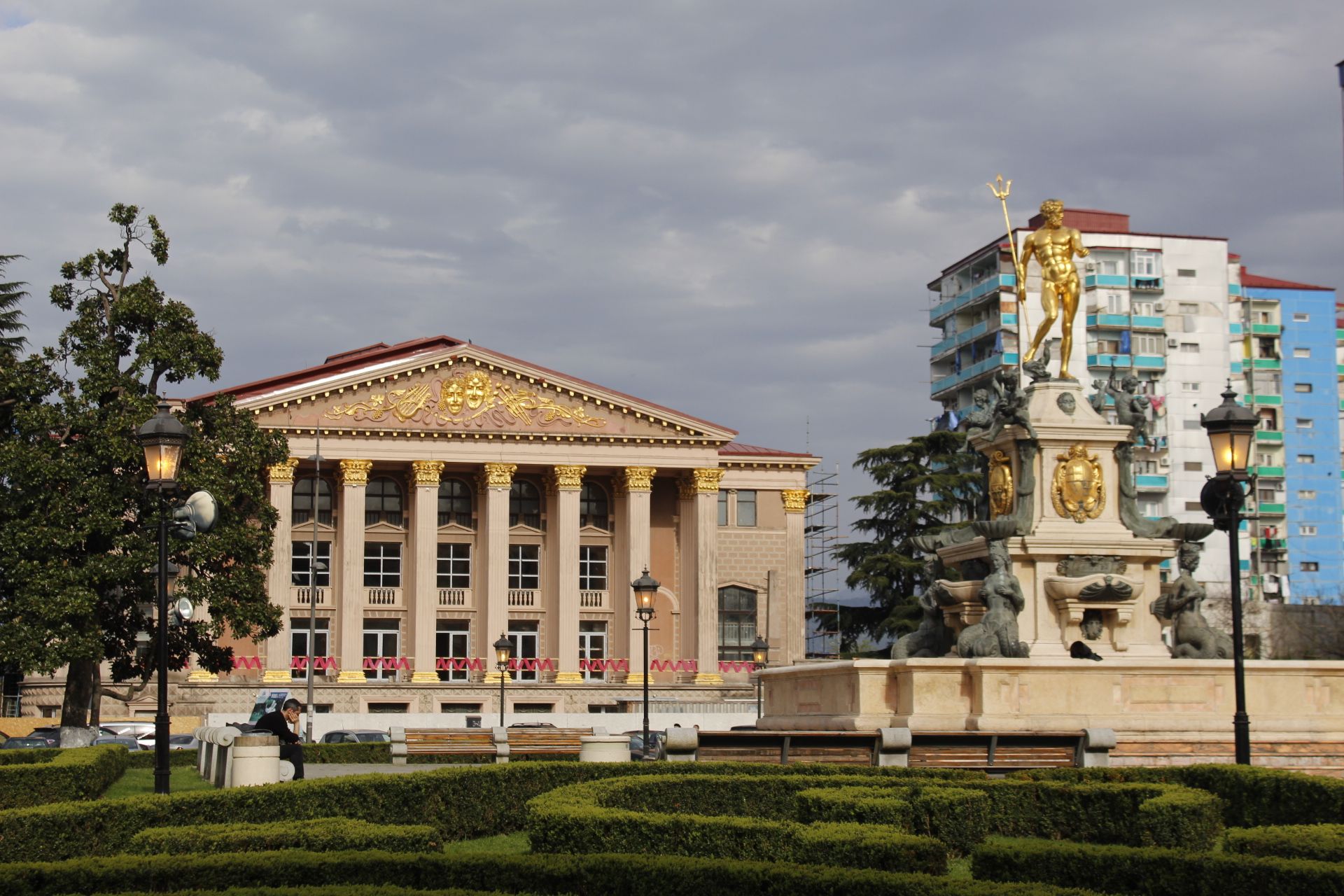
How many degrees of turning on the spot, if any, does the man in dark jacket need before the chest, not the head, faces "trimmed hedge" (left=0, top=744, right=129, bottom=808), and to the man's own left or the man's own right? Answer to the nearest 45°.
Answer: approximately 135° to the man's own right

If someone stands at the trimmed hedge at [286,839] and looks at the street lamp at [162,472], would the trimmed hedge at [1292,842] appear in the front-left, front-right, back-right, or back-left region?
back-right

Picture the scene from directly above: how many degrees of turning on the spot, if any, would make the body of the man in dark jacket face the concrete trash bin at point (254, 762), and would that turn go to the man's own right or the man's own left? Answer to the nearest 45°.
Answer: approximately 90° to the man's own right

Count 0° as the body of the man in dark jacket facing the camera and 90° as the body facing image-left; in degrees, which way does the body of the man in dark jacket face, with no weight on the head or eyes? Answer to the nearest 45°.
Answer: approximately 270°

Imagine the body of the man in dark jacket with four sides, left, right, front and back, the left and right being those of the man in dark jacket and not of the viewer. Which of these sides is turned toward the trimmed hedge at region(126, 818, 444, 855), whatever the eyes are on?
right

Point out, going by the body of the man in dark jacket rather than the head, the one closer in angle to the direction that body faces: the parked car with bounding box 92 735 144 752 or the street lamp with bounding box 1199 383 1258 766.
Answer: the street lamp
